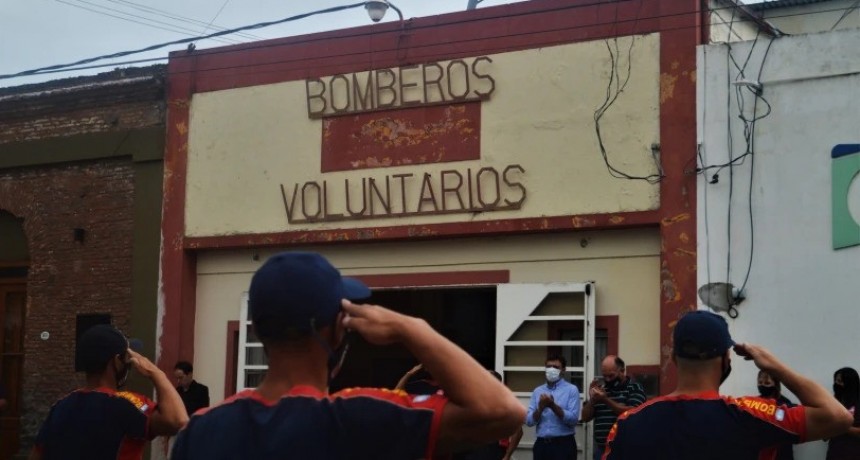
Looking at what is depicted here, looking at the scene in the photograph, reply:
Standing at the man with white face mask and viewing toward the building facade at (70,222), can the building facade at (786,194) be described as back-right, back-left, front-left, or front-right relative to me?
back-right

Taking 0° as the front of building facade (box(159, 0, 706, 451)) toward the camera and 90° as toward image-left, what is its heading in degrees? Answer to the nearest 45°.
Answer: approximately 0°

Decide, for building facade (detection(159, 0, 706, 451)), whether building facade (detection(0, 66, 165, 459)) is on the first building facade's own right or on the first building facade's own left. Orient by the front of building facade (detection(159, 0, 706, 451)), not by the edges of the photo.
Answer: on the first building facade's own right
